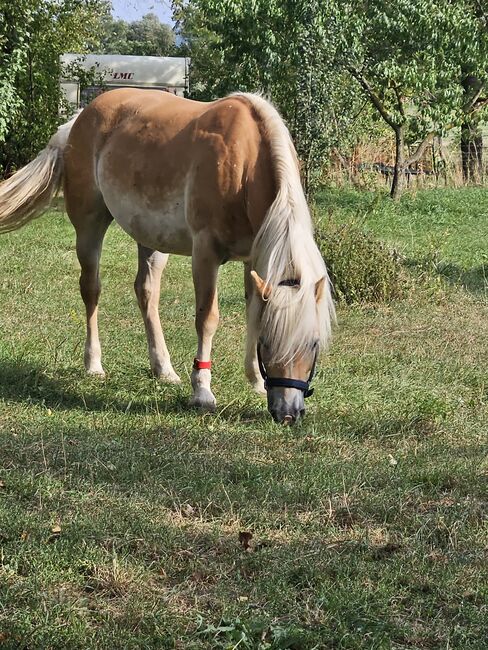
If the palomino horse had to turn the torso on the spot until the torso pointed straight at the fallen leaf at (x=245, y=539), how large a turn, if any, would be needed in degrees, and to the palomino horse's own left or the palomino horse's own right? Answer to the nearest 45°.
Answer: approximately 45° to the palomino horse's own right

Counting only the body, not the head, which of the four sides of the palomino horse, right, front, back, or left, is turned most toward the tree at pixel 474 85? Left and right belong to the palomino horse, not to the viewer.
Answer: left

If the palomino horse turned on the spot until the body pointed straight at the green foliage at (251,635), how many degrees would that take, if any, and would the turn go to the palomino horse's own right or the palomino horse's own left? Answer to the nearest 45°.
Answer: approximately 45° to the palomino horse's own right

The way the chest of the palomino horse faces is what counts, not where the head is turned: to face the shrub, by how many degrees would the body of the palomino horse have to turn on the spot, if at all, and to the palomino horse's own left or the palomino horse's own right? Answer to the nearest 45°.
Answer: approximately 90° to the palomino horse's own left

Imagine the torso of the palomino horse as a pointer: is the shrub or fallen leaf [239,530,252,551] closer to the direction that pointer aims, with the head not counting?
the fallen leaf

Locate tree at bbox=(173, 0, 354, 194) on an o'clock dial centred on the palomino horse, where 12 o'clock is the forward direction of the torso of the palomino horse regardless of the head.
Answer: The tree is roughly at 8 o'clock from the palomino horse.

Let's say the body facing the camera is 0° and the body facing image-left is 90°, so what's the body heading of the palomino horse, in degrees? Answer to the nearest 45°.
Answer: approximately 315°

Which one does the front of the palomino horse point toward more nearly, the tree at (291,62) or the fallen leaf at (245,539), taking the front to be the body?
the fallen leaf
